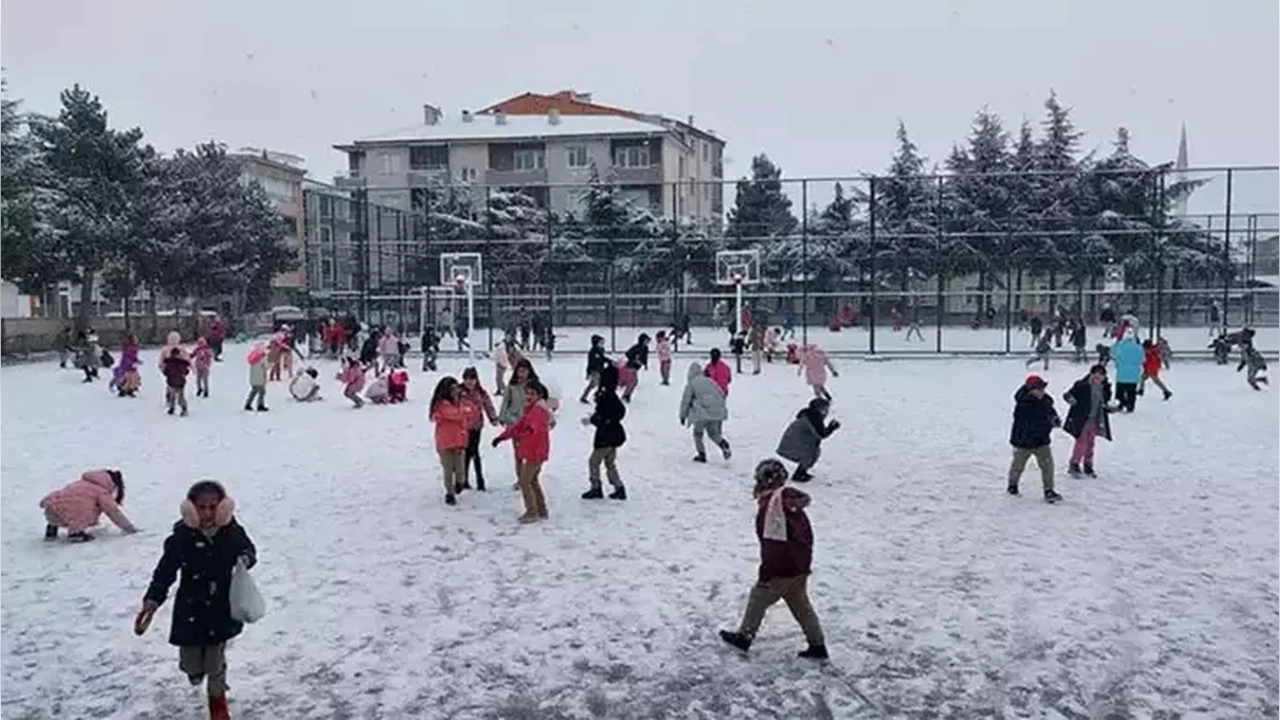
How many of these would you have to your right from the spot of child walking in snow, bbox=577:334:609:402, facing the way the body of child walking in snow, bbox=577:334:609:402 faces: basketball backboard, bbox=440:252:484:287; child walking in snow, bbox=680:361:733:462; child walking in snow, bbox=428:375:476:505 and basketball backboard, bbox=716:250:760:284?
2

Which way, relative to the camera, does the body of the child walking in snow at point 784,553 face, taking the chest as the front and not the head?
to the viewer's left

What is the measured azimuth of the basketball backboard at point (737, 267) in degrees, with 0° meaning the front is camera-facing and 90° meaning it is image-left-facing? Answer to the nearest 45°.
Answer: approximately 0°

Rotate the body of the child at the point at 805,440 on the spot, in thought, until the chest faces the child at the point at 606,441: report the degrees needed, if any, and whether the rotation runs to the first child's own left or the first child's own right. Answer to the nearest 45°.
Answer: approximately 135° to the first child's own right

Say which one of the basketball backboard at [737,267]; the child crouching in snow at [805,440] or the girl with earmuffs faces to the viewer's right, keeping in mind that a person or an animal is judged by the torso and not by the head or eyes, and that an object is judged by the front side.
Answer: the child crouching in snow

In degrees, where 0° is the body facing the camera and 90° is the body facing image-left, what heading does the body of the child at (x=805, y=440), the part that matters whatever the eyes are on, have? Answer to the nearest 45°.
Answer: approximately 270°

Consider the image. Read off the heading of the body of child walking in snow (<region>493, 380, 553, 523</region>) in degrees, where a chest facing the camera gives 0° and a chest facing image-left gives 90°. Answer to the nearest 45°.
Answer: approximately 90°
